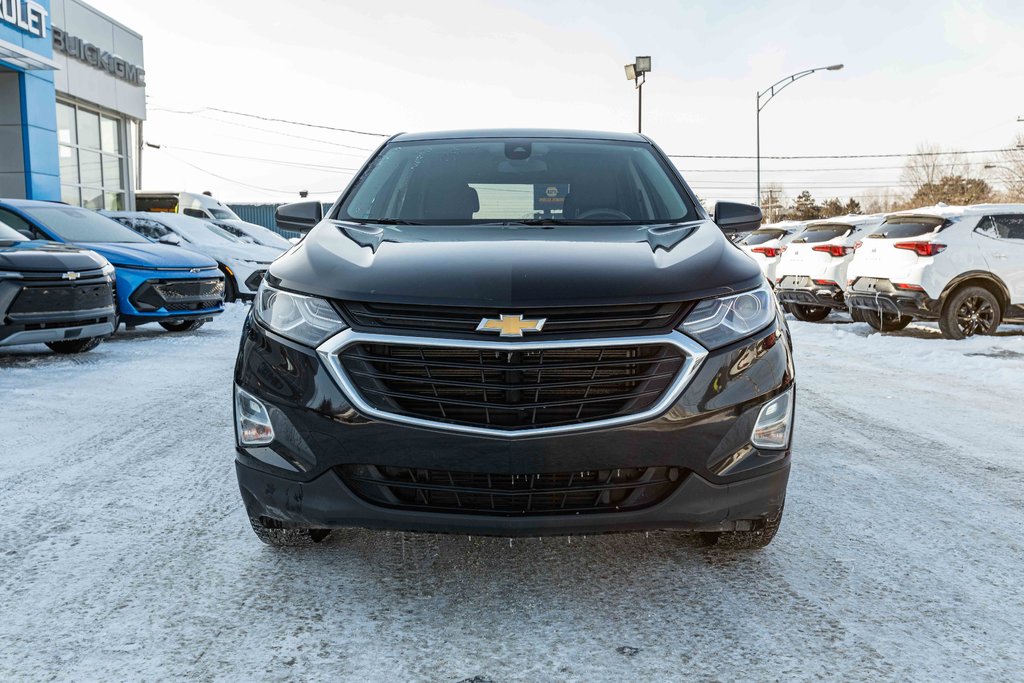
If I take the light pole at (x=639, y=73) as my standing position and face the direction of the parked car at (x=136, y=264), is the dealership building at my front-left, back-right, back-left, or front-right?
front-right

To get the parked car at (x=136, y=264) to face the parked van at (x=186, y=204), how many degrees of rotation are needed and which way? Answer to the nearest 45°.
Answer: approximately 135° to its left

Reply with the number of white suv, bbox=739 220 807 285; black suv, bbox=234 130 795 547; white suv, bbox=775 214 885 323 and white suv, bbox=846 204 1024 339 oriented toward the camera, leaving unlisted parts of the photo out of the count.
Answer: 1

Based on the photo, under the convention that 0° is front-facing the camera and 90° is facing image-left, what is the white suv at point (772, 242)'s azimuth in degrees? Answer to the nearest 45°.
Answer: approximately 225°

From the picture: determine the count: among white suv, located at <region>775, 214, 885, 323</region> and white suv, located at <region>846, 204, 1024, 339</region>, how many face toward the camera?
0

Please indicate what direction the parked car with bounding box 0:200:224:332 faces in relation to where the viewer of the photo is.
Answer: facing the viewer and to the right of the viewer

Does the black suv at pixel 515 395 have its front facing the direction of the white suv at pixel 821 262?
no

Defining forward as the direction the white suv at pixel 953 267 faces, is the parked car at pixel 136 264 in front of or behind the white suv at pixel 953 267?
behind

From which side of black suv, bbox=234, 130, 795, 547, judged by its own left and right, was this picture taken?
front

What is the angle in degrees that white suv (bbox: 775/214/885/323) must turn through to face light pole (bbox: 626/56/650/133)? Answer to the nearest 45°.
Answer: approximately 45° to its left

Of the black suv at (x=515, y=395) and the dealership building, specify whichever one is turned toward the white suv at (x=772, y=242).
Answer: the dealership building

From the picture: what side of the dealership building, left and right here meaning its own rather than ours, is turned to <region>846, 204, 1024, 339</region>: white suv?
front

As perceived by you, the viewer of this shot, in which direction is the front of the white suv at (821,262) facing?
facing away from the viewer and to the right of the viewer

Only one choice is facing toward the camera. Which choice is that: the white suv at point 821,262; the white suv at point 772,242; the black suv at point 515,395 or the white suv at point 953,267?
the black suv

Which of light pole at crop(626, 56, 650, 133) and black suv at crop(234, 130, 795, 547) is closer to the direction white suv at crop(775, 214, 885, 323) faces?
the light pole

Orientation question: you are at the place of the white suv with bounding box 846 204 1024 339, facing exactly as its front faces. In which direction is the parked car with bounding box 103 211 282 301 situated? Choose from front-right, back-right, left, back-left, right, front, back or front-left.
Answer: back-left

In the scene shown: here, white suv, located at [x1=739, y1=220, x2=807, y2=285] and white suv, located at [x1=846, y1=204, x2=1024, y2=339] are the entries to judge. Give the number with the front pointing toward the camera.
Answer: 0
